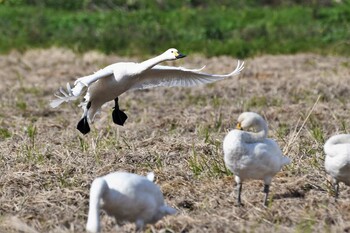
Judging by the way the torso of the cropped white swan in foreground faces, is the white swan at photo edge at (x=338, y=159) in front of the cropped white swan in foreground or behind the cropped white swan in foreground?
behind

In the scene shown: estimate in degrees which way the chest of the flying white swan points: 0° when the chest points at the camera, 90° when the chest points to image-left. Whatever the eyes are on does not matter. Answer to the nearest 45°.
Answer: approximately 315°

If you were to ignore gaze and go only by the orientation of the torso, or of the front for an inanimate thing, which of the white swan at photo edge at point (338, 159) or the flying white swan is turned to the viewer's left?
the white swan at photo edge

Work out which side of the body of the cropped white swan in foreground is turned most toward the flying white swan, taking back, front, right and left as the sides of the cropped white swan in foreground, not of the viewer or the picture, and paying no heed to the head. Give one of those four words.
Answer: right

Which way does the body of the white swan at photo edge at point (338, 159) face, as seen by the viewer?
to the viewer's left

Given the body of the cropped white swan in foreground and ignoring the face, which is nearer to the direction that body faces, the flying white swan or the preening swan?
the flying white swan

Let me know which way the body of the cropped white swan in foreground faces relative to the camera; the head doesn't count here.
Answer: to the viewer's left
